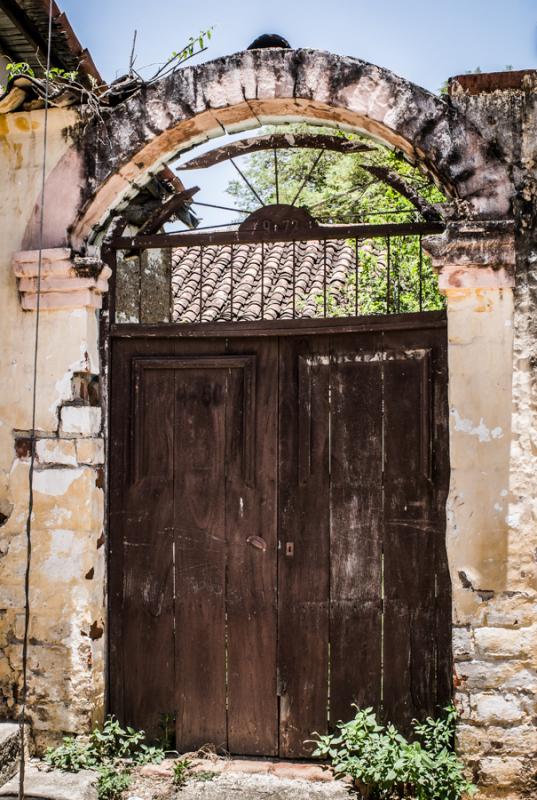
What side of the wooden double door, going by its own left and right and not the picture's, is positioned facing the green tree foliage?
back

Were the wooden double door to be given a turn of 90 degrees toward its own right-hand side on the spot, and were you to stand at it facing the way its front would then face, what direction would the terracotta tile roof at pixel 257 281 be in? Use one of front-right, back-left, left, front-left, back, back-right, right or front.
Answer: right

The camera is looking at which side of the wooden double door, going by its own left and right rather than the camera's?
front
